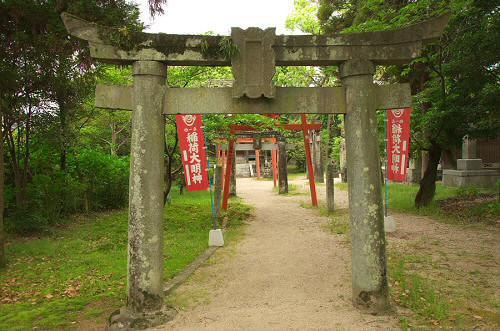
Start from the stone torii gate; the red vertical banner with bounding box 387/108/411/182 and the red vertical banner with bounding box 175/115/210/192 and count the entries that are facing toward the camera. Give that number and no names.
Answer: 3

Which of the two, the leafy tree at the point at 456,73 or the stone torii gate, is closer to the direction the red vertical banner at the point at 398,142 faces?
the stone torii gate

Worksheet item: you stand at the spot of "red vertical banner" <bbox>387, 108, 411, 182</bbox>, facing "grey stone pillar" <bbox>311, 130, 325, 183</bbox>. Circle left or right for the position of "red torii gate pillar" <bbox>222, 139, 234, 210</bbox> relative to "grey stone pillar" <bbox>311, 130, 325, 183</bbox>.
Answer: left

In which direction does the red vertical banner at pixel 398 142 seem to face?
toward the camera

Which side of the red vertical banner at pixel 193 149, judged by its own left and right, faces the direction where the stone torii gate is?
front

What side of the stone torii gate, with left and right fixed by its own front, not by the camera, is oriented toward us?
front

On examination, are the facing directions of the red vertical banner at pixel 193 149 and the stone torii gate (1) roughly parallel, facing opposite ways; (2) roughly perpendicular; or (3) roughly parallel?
roughly parallel

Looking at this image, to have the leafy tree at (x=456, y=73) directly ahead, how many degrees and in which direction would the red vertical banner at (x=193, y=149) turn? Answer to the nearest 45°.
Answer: approximately 90° to its left

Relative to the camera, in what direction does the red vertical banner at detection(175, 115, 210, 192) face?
facing the viewer

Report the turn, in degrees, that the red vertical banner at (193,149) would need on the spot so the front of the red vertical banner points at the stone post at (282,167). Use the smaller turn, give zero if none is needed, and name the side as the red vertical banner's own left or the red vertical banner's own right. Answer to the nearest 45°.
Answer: approximately 180°

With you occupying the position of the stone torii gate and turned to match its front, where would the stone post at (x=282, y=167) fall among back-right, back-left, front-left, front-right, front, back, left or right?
back

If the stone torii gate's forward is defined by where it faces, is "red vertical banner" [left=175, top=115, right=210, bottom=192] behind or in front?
behind

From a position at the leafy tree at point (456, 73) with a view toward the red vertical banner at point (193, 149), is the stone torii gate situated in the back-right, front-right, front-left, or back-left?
front-left
